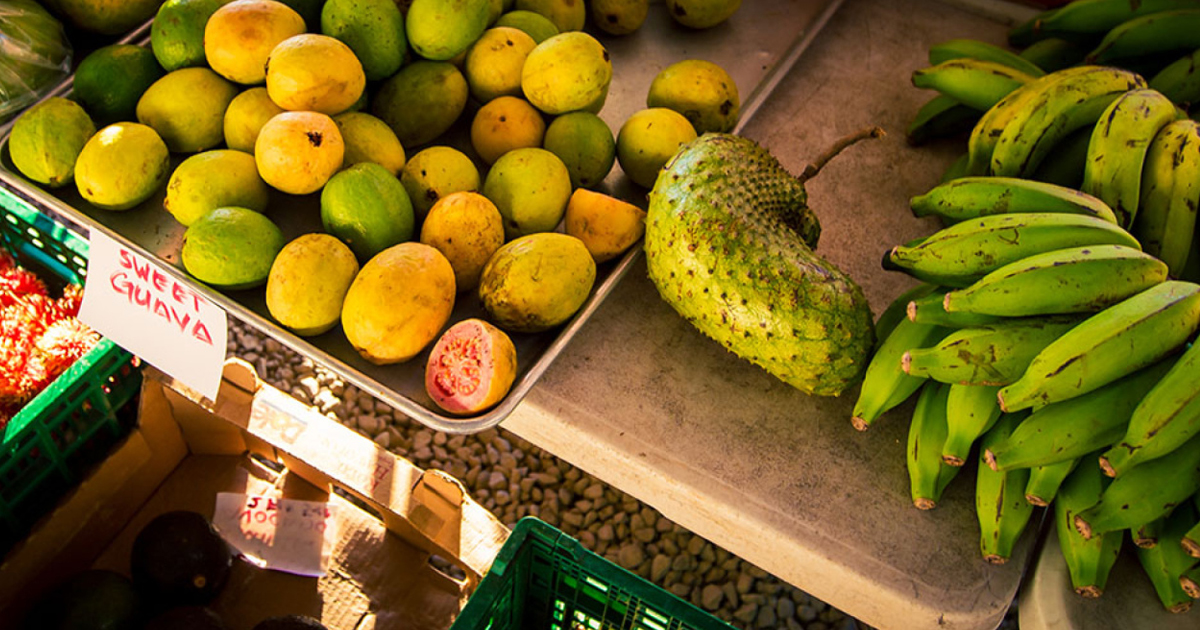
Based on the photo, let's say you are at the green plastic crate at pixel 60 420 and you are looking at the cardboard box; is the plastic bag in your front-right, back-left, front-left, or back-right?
back-left

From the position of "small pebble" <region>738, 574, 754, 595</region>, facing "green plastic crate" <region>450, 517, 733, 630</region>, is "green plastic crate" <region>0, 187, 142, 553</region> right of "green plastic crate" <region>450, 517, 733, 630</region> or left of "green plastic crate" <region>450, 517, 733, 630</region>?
right

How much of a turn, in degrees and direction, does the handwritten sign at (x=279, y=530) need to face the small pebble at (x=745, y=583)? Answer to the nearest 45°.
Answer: approximately 90° to its left

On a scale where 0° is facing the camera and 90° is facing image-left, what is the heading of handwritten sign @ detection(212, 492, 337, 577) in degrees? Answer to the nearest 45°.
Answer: approximately 0°
